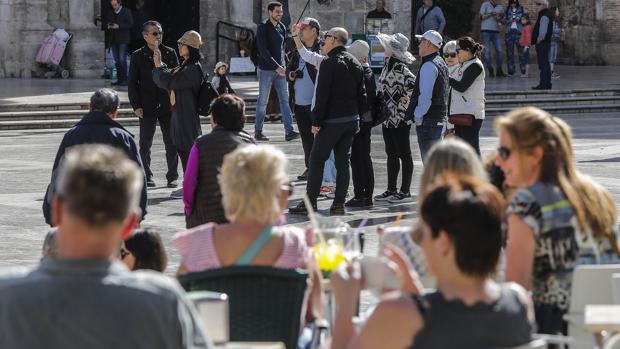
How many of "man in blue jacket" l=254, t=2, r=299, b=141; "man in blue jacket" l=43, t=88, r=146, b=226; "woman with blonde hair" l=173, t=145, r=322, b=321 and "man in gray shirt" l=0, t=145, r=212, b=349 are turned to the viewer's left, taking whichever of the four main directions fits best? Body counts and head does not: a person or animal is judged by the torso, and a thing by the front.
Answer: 0

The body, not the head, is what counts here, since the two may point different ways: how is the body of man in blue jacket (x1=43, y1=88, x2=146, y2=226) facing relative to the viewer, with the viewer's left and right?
facing away from the viewer

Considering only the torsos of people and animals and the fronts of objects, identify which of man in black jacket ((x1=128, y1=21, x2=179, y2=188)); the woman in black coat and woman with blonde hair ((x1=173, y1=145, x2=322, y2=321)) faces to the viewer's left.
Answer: the woman in black coat

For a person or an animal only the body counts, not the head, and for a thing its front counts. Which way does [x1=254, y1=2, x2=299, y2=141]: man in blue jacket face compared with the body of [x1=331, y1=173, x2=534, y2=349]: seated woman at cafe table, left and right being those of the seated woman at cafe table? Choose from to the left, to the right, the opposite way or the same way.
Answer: the opposite way

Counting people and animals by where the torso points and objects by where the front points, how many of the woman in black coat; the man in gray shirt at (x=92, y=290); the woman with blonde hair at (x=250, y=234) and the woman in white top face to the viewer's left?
2

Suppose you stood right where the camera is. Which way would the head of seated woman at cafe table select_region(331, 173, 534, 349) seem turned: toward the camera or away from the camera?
away from the camera

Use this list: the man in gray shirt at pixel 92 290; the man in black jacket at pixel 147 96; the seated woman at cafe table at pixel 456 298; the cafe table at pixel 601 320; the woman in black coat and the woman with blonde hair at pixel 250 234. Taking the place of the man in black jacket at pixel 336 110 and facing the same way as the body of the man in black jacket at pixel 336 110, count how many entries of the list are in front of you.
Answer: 2

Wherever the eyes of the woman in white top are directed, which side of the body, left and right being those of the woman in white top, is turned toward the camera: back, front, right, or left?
left

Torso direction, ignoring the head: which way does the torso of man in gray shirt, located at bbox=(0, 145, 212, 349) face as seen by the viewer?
away from the camera

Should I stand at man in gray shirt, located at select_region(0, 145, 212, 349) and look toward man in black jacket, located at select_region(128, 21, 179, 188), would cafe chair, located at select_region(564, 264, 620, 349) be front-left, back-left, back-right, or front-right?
front-right

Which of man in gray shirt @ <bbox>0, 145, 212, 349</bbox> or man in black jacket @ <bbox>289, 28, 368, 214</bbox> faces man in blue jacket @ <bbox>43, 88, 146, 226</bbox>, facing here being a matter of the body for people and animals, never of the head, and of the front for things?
the man in gray shirt

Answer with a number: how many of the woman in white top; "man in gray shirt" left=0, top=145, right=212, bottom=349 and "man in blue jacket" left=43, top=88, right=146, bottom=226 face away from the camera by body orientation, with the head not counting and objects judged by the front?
2

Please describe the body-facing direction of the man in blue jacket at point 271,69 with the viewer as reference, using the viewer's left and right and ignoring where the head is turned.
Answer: facing the viewer and to the right of the viewer

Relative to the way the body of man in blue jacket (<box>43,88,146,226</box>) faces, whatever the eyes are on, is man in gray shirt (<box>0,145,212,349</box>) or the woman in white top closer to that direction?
the woman in white top

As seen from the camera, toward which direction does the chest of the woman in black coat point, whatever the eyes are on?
to the viewer's left

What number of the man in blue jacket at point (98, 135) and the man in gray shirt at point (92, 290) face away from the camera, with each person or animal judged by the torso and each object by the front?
2

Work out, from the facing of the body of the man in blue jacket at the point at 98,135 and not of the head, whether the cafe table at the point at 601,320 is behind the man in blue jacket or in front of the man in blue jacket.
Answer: behind

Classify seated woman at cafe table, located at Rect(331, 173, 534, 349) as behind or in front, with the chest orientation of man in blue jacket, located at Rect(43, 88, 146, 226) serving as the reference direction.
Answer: behind

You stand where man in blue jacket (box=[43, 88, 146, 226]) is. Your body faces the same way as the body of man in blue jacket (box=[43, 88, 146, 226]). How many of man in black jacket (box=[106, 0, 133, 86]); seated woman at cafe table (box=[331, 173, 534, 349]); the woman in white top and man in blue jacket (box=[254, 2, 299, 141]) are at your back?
1
